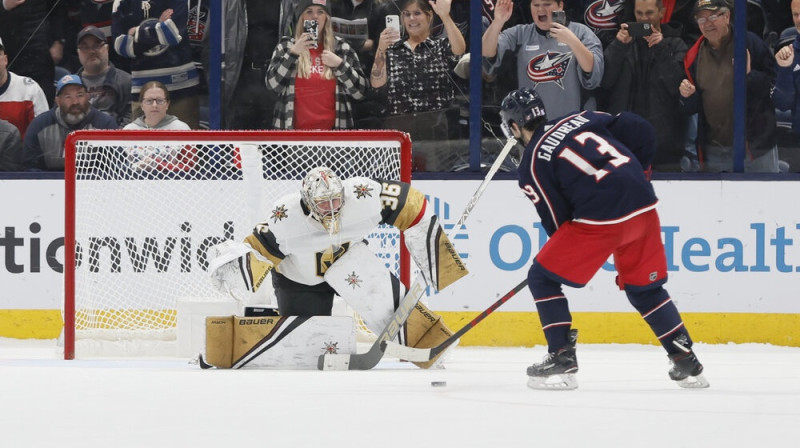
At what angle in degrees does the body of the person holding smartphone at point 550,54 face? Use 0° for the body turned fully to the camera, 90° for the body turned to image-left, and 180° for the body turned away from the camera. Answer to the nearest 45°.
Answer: approximately 0°

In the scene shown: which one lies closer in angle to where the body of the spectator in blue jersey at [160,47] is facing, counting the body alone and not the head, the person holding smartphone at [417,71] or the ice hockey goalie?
the ice hockey goalie

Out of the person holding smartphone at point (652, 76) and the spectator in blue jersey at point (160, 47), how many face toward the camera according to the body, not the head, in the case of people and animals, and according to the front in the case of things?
2

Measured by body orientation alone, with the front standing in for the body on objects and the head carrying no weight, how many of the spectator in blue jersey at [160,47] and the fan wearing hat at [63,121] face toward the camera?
2

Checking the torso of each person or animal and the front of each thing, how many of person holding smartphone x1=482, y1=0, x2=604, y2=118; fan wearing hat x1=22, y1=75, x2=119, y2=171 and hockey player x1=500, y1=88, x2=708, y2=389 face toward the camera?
2

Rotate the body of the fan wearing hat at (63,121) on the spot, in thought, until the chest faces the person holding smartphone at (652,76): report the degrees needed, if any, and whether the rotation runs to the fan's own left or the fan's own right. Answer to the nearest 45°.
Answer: approximately 90° to the fan's own left

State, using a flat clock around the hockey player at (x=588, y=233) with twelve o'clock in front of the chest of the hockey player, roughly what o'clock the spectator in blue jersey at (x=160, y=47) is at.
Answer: The spectator in blue jersey is roughly at 12 o'clock from the hockey player.

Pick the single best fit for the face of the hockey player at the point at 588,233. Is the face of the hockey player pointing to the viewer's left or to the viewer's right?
to the viewer's left

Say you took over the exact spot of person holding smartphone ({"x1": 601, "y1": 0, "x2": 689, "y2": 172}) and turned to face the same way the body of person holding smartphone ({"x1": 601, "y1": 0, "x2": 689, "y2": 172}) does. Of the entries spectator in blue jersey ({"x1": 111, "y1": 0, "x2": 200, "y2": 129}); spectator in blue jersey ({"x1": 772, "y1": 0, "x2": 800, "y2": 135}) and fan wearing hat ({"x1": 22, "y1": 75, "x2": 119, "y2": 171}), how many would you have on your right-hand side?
2

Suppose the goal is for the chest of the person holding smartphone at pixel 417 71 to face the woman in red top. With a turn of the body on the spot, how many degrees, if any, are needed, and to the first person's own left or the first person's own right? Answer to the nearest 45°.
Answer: approximately 90° to the first person's own right
